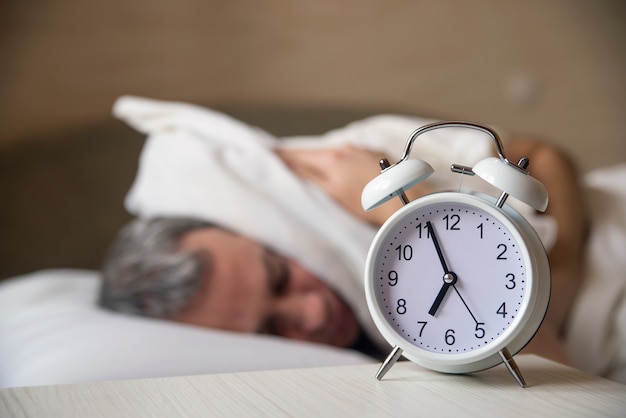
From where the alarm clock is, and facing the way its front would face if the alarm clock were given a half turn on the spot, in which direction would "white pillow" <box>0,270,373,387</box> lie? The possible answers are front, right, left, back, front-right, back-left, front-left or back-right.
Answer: front-left

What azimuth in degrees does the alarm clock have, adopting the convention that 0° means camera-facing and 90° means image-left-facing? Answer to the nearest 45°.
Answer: approximately 0°

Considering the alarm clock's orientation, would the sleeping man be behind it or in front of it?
behind
